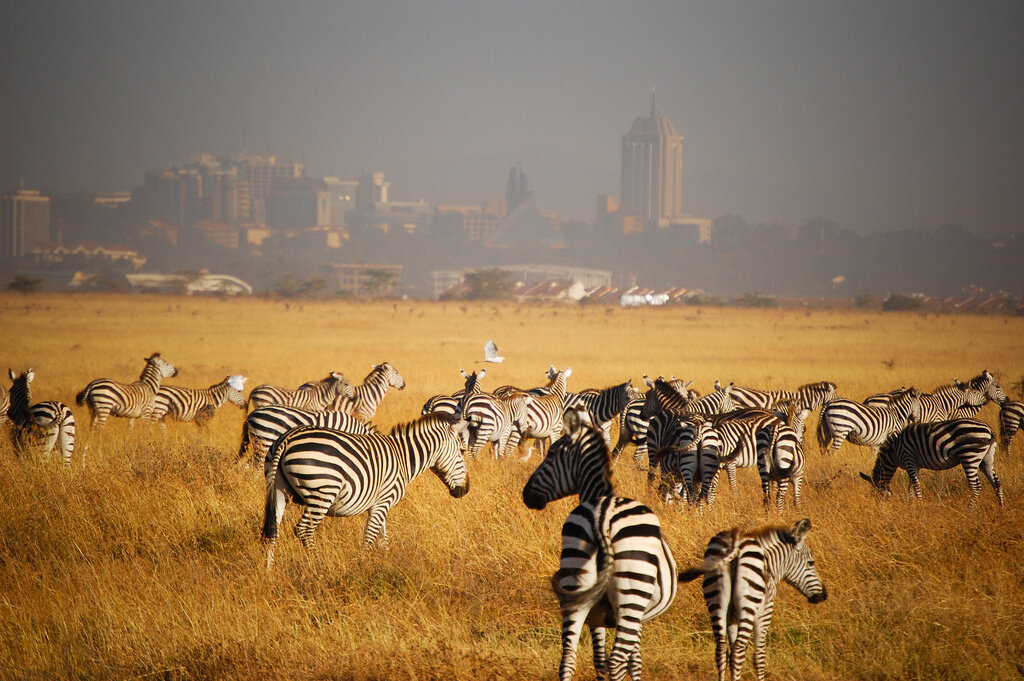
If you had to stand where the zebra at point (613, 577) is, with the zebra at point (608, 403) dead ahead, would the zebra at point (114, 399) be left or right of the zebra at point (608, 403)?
left

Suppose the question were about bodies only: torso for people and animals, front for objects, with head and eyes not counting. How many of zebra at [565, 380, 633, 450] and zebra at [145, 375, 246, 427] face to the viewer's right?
2

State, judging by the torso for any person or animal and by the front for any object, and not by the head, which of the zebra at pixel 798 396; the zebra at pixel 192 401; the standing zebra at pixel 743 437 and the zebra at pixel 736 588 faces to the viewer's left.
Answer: the standing zebra

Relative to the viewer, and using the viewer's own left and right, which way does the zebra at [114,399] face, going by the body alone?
facing to the right of the viewer

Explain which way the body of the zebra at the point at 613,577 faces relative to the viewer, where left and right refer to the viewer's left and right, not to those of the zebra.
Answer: facing away from the viewer

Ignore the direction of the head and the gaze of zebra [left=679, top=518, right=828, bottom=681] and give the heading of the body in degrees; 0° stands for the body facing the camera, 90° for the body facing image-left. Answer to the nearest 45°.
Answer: approximately 225°

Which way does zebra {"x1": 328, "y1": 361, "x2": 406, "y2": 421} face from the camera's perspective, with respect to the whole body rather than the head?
to the viewer's right

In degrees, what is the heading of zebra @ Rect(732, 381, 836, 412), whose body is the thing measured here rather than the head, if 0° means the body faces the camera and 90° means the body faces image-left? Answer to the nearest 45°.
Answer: approximately 270°

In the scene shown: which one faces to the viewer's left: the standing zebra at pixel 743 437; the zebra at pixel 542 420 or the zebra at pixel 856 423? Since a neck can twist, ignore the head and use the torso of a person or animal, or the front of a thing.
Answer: the standing zebra

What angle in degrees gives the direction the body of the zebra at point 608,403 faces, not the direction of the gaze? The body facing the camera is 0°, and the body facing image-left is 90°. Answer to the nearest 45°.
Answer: approximately 270°

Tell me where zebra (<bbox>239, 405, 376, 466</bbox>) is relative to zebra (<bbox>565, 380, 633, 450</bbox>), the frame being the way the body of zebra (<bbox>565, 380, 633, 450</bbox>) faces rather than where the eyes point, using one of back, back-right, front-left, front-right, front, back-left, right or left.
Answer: back-right
